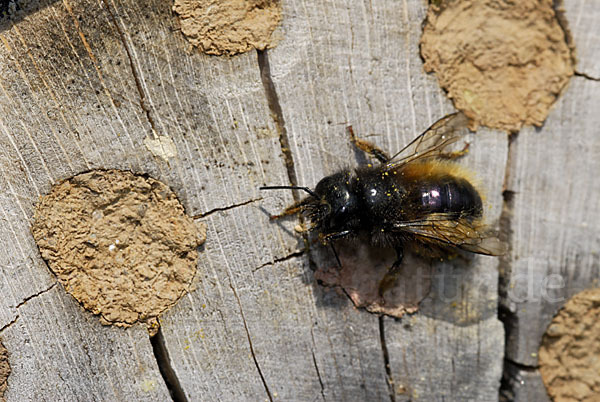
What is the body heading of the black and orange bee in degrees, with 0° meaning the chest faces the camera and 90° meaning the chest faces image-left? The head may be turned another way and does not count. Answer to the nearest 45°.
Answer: approximately 90°

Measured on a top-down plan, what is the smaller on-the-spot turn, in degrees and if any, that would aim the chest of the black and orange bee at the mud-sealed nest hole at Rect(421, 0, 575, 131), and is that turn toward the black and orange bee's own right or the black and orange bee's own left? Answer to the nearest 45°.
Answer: approximately 135° to the black and orange bee's own right
